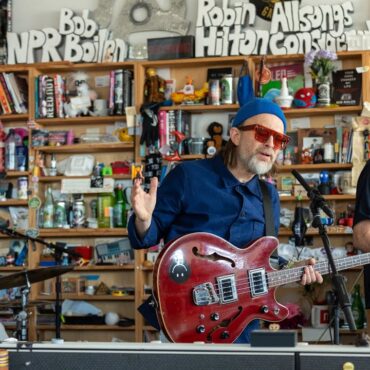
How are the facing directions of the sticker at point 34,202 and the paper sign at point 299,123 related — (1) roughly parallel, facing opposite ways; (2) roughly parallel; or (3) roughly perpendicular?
roughly parallel

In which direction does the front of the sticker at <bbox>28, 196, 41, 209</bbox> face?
toward the camera

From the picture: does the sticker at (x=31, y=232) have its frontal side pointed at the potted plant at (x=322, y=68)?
no

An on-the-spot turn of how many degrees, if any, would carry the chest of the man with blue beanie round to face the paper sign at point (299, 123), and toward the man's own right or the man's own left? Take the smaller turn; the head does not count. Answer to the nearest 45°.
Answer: approximately 135° to the man's own left

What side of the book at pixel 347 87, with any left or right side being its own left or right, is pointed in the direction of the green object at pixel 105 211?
right

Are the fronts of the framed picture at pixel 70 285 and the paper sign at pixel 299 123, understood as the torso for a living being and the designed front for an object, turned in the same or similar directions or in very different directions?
same or similar directions

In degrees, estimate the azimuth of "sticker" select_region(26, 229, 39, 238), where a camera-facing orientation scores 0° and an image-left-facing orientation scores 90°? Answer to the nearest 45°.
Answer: approximately 0°

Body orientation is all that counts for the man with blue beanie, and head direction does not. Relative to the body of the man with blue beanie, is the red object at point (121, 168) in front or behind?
behind

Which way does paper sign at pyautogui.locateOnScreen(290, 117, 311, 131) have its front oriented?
toward the camera

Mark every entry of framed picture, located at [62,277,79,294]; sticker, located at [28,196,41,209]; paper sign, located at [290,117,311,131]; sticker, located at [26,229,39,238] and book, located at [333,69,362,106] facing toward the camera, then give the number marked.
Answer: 5

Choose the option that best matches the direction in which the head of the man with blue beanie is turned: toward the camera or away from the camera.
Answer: toward the camera

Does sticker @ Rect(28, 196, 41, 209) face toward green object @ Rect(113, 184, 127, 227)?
no
